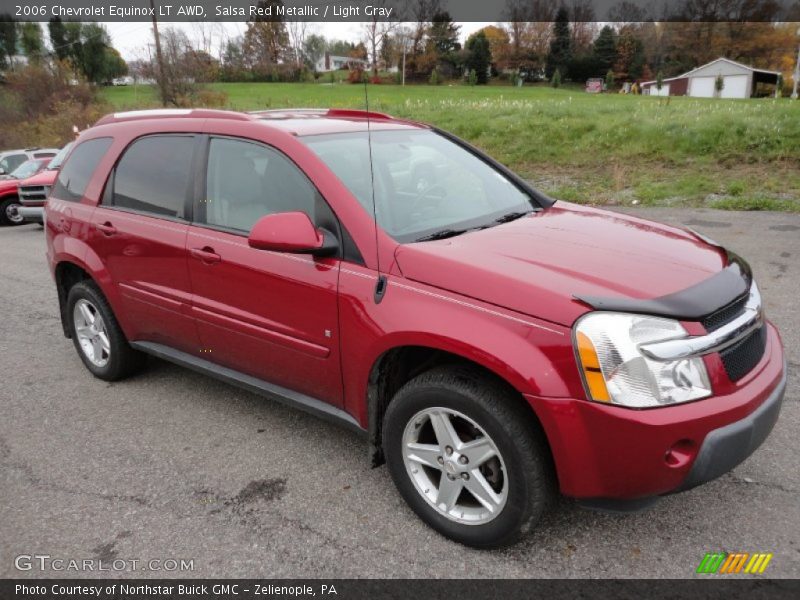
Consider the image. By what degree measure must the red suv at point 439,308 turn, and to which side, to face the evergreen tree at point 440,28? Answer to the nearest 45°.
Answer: approximately 135° to its left

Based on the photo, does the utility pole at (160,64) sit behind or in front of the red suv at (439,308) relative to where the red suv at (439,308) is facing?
behind

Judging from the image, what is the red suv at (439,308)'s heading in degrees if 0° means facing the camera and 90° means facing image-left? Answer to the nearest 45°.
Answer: approximately 315°
